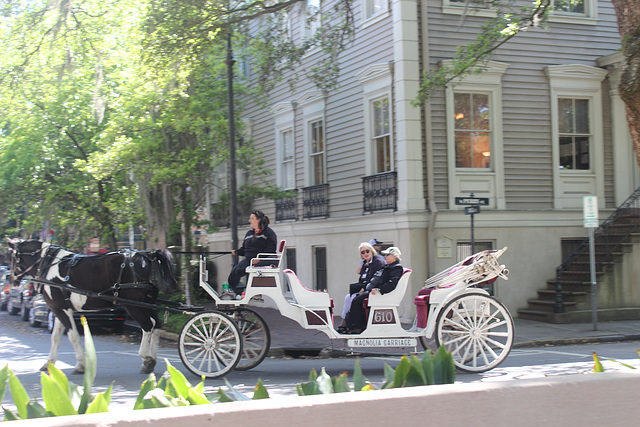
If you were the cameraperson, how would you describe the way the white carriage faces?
facing to the left of the viewer

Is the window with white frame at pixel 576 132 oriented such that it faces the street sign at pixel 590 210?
yes

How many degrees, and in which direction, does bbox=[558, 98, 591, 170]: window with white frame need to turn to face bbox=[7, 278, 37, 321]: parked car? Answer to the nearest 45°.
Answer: approximately 90° to its right

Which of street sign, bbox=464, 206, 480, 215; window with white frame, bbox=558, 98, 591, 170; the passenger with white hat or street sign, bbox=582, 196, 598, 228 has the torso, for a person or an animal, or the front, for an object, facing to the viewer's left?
the passenger with white hat

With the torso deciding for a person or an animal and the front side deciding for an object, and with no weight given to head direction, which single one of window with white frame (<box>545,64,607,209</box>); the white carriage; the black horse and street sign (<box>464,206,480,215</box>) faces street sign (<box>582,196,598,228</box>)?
the window with white frame

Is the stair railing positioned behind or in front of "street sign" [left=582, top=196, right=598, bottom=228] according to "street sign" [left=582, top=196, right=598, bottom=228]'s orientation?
behind

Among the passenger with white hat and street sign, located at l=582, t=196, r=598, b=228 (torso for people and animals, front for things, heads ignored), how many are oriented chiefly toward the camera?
1

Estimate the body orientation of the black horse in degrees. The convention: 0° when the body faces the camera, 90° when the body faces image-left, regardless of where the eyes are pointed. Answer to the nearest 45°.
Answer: approximately 90°

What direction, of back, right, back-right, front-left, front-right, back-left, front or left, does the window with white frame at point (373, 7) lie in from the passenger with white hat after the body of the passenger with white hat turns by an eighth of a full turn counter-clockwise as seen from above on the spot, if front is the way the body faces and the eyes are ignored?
back-right

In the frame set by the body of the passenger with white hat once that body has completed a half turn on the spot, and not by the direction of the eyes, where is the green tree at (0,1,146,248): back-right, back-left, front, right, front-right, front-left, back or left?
back-left

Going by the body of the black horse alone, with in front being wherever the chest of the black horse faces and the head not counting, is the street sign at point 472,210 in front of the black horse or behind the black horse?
behind

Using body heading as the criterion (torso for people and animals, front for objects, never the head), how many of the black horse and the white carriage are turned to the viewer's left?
2

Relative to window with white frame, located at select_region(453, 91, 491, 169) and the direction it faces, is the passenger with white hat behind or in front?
in front

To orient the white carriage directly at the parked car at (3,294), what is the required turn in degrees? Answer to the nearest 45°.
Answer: approximately 45° to its right

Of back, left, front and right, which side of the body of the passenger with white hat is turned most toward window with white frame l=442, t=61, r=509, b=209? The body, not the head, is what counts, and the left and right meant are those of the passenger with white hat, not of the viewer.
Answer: right

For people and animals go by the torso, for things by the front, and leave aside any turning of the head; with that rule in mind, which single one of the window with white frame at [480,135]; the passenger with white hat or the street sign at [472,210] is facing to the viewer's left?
the passenger with white hat

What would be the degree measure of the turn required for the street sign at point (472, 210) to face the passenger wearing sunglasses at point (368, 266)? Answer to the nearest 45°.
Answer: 0° — it already faces them

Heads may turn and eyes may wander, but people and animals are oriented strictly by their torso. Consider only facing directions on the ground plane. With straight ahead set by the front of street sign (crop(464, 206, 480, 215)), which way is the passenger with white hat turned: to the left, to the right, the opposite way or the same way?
to the right
